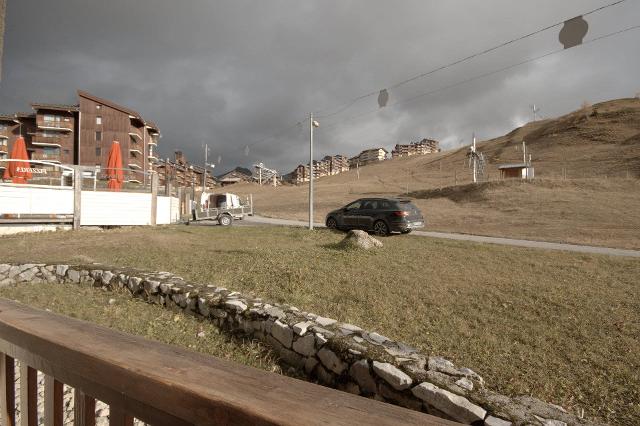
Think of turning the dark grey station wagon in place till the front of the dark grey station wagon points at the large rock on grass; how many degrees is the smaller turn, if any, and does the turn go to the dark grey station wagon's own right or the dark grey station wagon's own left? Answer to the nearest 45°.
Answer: approximately 135° to the dark grey station wagon's own left

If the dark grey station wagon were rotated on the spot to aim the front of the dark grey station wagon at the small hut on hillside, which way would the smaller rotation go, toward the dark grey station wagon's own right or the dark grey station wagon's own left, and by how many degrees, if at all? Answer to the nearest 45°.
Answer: approximately 90° to the dark grey station wagon's own right

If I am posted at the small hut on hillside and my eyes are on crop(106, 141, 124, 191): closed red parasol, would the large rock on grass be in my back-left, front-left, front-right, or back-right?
front-left

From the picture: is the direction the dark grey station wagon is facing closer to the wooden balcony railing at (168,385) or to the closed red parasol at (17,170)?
the closed red parasol

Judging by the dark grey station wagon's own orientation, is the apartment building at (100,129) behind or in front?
in front

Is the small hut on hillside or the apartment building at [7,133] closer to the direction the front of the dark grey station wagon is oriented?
the apartment building

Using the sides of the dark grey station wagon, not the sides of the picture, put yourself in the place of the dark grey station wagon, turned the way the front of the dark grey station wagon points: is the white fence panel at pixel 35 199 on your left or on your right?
on your left

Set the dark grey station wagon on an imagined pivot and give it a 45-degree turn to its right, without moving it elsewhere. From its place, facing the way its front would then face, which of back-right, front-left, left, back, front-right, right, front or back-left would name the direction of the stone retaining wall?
back

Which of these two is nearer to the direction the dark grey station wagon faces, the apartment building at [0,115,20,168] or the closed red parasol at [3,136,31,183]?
the apartment building

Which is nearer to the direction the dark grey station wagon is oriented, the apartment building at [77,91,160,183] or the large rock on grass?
the apartment building

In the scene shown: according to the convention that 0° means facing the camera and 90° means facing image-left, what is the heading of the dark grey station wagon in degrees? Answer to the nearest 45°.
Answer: approximately 135°

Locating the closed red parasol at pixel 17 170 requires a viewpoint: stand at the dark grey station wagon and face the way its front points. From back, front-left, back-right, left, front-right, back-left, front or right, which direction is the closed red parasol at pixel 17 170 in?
front-left

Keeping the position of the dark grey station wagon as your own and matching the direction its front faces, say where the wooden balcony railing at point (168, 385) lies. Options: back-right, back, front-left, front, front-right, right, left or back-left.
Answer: back-left

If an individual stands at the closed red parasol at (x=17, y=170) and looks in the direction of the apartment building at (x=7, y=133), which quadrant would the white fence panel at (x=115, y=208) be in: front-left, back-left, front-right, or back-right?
back-right

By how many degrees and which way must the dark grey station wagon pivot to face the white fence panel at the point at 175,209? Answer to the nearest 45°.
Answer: approximately 45° to its left

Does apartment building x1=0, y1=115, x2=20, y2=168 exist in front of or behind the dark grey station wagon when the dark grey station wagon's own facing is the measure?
in front

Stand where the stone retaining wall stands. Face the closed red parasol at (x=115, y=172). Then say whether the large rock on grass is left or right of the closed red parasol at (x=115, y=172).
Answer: right

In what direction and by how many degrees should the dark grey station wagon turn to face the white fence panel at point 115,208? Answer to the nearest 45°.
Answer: approximately 45° to its left
